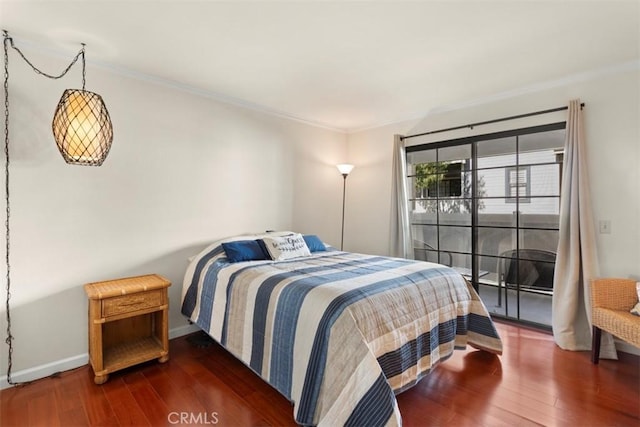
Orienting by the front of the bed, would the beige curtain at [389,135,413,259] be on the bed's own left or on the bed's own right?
on the bed's own left

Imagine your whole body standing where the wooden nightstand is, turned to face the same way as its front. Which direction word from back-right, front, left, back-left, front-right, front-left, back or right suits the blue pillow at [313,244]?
front-left

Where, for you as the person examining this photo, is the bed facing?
facing the viewer and to the right of the viewer

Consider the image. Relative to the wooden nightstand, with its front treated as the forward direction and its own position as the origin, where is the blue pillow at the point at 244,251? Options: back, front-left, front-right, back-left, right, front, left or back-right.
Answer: front-left

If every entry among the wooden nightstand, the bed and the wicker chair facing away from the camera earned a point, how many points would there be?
0

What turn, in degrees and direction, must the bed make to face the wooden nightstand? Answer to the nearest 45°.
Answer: approximately 135° to its right

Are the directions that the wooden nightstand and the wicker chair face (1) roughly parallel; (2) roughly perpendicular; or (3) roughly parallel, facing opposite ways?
roughly perpendicular
